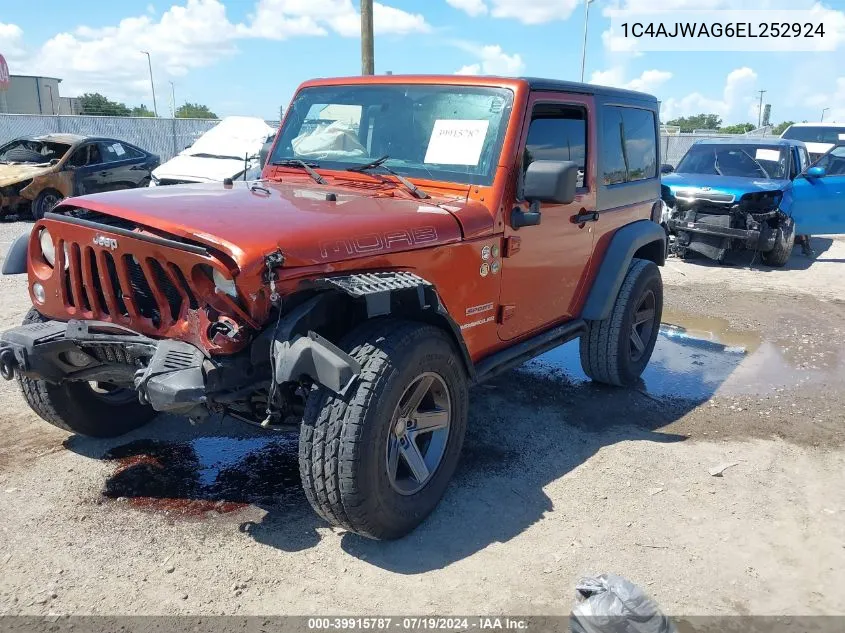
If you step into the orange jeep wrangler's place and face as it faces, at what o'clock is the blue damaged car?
The blue damaged car is roughly at 6 o'clock from the orange jeep wrangler.

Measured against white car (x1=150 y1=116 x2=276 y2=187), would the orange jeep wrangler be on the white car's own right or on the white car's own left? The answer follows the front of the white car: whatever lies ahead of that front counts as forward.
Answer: on the white car's own left

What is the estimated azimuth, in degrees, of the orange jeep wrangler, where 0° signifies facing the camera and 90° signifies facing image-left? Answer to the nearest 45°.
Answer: approximately 45°

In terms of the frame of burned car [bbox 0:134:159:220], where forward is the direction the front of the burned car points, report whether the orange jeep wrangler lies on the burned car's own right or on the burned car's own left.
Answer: on the burned car's own left

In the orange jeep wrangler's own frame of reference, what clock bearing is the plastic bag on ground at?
The plastic bag on ground is roughly at 9 o'clock from the orange jeep wrangler.

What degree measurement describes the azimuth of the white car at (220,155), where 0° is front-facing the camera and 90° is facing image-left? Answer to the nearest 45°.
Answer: approximately 45°

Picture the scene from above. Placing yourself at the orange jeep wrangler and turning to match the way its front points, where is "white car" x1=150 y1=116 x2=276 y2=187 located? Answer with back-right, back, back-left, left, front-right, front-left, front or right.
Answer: back-right

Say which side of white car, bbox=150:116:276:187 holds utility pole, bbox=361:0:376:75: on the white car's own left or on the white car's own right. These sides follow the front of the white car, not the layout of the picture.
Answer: on the white car's own left

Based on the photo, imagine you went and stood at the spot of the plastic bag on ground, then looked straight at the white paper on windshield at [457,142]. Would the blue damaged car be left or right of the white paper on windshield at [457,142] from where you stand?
right
